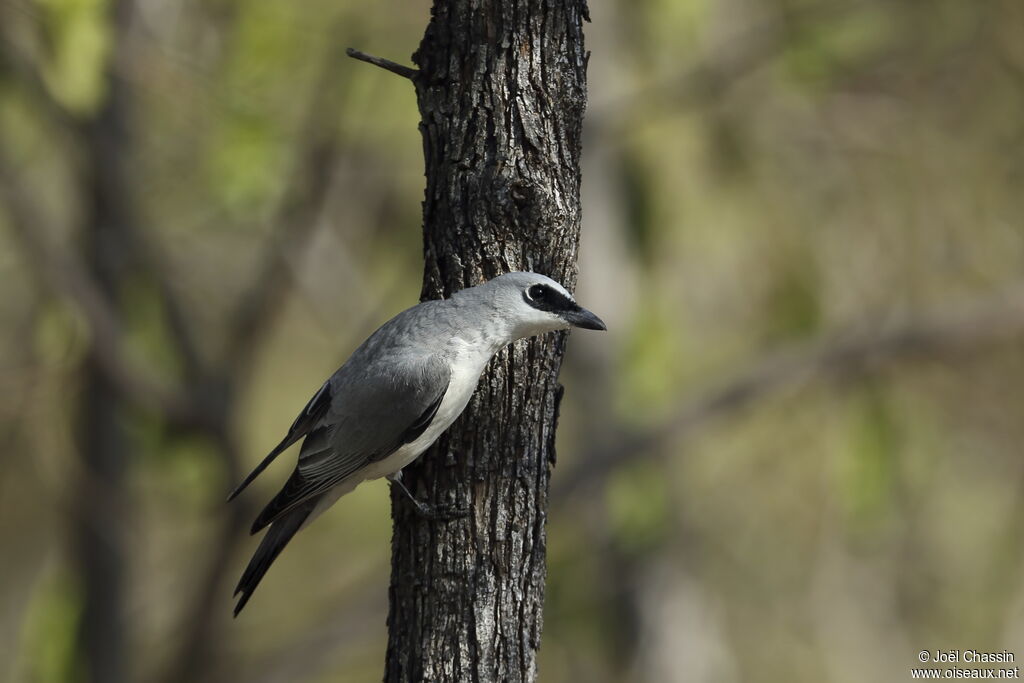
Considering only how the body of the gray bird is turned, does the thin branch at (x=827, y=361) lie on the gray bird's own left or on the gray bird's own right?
on the gray bird's own left

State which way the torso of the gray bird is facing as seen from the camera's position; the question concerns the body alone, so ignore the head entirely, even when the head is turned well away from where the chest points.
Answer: to the viewer's right

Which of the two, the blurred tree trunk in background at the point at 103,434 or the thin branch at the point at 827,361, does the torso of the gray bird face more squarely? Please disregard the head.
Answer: the thin branch

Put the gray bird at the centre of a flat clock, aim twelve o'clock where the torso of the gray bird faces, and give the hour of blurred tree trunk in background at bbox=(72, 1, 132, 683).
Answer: The blurred tree trunk in background is roughly at 8 o'clock from the gray bird.
